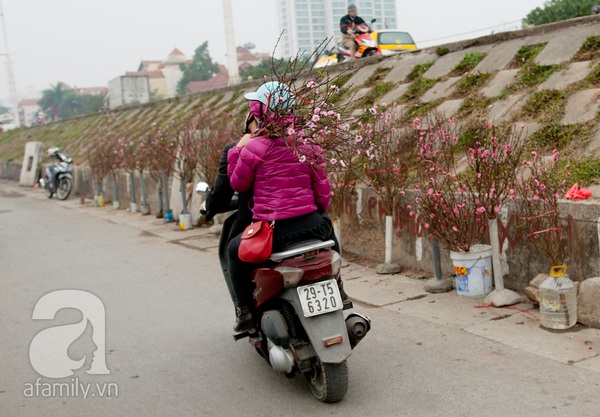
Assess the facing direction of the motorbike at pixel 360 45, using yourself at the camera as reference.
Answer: facing the viewer and to the right of the viewer

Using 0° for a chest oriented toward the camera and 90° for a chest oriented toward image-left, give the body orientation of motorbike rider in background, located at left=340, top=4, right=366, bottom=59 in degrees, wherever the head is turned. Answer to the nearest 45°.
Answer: approximately 315°

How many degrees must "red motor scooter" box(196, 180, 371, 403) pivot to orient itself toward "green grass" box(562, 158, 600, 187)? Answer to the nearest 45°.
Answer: approximately 90° to its right

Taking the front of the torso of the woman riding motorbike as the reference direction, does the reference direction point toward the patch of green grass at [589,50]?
no

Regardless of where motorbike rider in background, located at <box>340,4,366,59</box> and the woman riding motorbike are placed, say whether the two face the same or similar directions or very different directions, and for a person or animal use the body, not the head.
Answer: very different directions

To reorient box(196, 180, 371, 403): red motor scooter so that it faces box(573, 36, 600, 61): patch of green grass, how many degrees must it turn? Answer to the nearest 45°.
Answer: approximately 90° to its right

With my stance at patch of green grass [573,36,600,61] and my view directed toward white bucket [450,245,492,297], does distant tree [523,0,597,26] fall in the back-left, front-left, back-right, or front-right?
back-right

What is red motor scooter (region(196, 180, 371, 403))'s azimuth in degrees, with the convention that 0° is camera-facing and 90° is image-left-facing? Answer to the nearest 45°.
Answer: approximately 135°

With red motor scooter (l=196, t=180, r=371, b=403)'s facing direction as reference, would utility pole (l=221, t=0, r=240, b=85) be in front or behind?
in front

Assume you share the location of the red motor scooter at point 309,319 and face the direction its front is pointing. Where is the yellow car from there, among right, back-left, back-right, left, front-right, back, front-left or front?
front-right

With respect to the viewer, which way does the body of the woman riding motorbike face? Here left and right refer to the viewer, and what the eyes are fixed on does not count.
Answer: facing away from the viewer and to the left of the viewer

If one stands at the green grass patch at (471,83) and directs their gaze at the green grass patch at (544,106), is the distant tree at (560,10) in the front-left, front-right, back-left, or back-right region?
back-left
